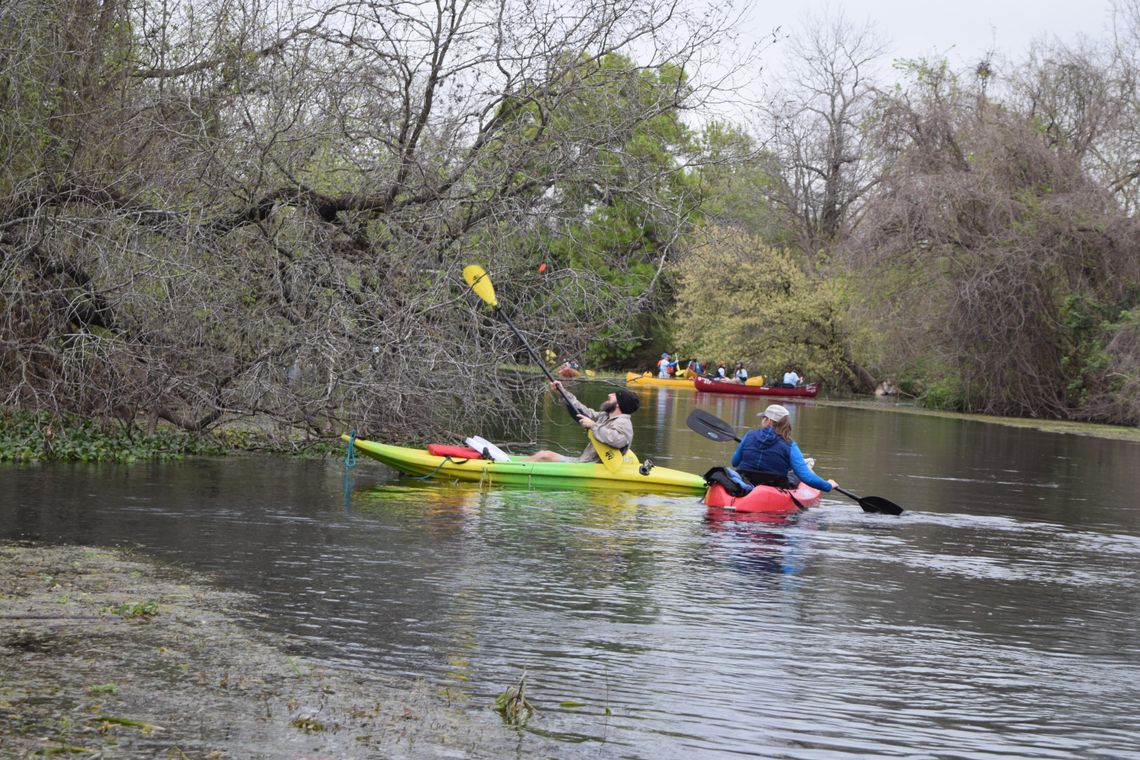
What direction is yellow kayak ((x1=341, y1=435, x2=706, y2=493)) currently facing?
to the viewer's left

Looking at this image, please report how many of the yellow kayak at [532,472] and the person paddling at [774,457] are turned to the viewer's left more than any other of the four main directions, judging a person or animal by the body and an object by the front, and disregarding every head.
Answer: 1

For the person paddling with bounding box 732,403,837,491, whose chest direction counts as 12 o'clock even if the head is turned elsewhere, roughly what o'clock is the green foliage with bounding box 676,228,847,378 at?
The green foliage is roughly at 12 o'clock from the person paddling.

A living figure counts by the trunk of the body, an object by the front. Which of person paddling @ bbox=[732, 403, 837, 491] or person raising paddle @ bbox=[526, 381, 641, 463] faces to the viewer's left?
person raising paddle @ bbox=[526, 381, 641, 463]

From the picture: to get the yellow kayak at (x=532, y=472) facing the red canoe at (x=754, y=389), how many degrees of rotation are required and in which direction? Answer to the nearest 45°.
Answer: approximately 90° to its right

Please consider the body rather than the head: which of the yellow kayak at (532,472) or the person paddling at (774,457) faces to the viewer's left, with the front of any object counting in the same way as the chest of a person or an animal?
the yellow kayak

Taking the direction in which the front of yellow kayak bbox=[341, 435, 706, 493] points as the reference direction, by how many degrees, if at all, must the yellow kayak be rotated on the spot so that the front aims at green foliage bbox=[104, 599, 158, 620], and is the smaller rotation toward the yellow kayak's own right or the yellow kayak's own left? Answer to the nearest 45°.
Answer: approximately 90° to the yellow kayak's own left

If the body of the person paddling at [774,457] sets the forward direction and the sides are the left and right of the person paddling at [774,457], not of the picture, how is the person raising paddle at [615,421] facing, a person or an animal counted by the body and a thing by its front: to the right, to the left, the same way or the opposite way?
to the left

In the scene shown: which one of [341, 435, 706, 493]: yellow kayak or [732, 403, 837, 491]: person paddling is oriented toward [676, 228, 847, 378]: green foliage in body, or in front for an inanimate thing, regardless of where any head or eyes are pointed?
the person paddling

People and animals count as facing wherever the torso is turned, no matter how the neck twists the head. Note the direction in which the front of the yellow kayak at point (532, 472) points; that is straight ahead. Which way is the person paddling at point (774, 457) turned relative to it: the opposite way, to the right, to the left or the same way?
to the right

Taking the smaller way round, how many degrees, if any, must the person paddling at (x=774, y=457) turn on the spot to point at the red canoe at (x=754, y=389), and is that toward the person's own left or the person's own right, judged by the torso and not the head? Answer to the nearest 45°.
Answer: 0° — they already face it

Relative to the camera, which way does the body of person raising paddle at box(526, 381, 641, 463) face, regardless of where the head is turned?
to the viewer's left

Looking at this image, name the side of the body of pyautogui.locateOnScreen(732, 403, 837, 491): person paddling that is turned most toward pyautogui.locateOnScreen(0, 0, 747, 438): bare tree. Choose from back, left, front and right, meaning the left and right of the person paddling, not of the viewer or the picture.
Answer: left

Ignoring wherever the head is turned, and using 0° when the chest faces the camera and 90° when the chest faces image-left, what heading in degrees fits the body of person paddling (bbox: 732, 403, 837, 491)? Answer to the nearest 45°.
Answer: approximately 180°
